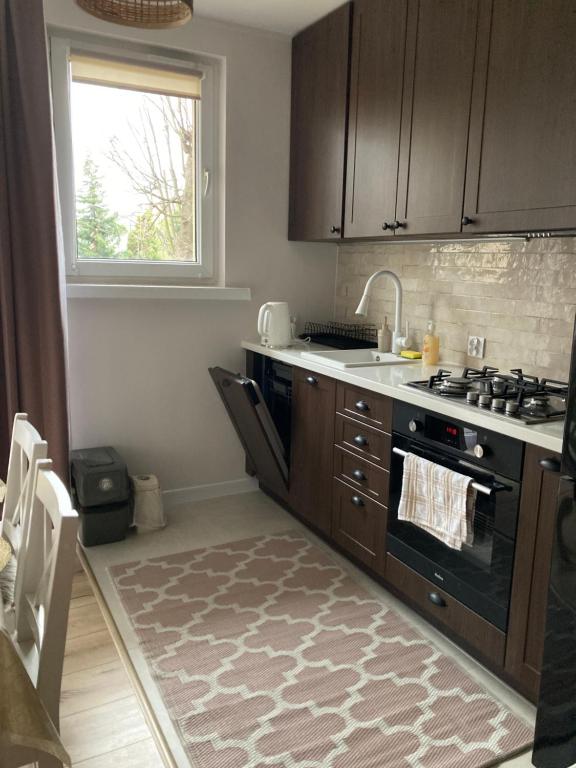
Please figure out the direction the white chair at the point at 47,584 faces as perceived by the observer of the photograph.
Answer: facing to the left of the viewer

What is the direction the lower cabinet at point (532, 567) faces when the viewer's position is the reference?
facing the viewer and to the left of the viewer

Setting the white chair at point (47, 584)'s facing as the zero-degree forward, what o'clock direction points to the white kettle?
The white kettle is roughly at 4 o'clock from the white chair.

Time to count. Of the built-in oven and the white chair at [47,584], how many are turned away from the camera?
0

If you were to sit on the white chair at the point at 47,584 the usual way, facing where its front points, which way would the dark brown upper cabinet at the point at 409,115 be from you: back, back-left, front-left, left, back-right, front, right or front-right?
back-right

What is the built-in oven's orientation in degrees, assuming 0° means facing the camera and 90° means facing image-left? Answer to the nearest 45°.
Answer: approximately 45°

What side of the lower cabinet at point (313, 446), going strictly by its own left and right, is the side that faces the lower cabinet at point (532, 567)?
left

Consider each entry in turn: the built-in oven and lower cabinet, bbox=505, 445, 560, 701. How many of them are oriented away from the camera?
0

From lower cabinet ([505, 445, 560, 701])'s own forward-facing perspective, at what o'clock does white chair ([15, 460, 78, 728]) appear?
The white chair is roughly at 12 o'clock from the lower cabinet.

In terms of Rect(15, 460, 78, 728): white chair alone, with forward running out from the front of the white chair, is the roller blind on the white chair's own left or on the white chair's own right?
on the white chair's own right

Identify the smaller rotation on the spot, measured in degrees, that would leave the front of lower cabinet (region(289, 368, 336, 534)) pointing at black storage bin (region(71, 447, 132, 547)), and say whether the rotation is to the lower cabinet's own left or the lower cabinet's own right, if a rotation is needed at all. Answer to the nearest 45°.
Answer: approximately 45° to the lower cabinet's own right
